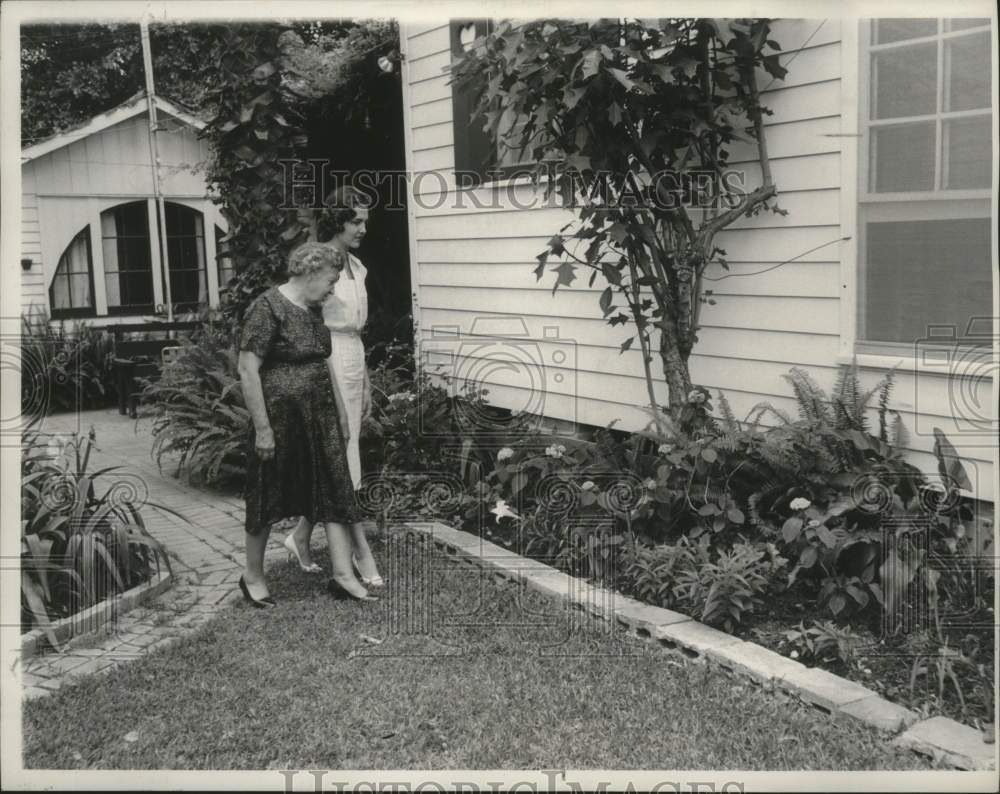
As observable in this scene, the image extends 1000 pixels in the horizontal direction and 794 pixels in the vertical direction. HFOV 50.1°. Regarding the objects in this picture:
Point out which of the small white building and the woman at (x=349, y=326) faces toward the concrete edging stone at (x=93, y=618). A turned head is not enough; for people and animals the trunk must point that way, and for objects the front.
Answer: the small white building

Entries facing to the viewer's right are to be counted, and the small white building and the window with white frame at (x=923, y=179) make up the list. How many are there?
0

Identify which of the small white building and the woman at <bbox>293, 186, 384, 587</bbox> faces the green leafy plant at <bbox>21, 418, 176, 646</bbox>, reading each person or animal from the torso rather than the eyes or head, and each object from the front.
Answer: the small white building

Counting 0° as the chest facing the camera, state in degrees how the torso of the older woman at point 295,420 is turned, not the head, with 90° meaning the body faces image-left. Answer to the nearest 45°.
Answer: approximately 315°

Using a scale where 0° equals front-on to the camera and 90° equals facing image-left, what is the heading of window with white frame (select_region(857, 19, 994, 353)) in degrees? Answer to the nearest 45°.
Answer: approximately 45°

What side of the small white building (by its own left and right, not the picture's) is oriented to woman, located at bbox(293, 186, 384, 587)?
front

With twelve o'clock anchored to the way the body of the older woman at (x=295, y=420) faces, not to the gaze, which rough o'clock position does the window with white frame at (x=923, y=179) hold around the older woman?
The window with white frame is roughly at 11 o'clock from the older woman.

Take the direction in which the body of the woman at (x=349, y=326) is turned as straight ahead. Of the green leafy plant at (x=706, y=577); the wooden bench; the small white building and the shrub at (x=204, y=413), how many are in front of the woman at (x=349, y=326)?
1

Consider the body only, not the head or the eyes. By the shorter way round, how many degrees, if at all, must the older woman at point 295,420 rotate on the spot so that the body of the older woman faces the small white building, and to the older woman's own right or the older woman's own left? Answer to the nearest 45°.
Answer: approximately 135° to the older woman's own left

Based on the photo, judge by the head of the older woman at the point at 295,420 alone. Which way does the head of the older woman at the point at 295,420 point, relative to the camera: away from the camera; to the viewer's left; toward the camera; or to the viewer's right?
to the viewer's right

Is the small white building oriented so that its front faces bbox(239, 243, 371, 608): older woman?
yes

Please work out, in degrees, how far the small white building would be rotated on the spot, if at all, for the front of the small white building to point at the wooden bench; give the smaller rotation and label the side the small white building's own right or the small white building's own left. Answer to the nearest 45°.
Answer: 0° — it already faces it
